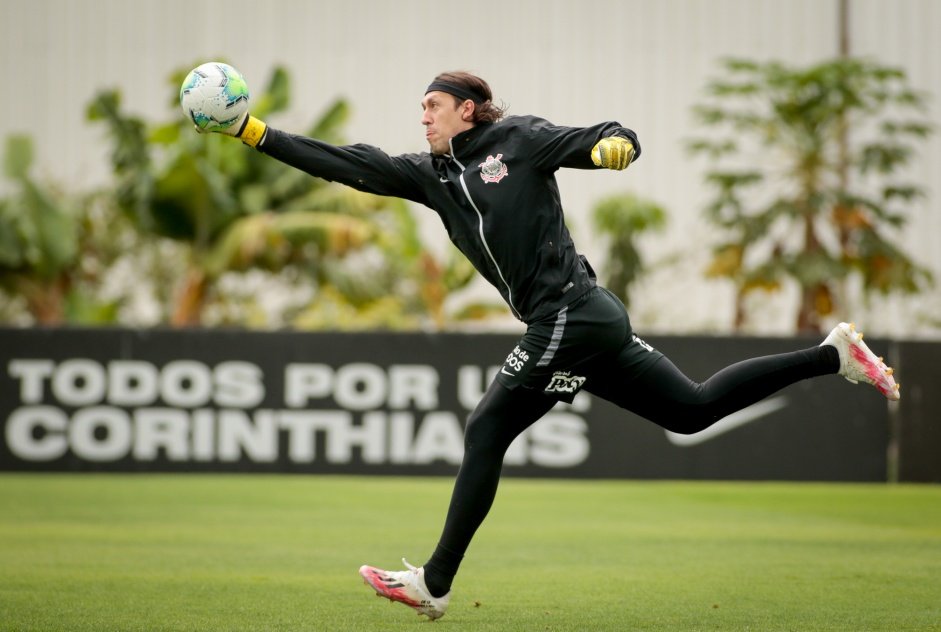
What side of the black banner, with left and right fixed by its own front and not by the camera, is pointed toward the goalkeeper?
front

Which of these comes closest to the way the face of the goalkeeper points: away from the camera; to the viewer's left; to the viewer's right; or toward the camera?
to the viewer's left

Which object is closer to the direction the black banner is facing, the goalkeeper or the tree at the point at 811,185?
the goalkeeper

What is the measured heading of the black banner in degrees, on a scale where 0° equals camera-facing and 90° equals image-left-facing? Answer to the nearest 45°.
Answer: approximately 0°
